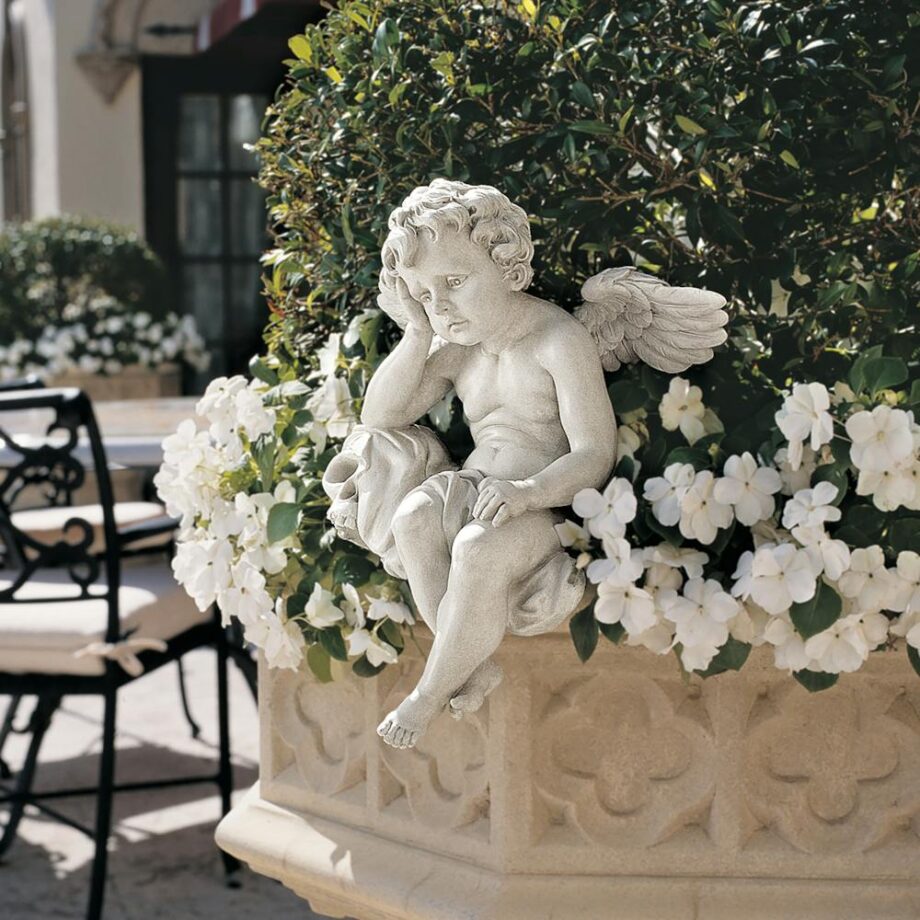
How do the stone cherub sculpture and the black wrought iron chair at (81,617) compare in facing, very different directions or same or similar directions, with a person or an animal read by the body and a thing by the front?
very different directions

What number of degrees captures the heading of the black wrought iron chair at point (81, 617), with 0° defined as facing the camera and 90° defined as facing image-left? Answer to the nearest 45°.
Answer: approximately 225°

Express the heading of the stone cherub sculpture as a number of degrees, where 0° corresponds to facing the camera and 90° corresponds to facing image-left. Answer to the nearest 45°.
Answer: approximately 45°

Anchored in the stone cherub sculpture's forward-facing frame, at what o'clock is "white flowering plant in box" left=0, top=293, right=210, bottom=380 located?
The white flowering plant in box is roughly at 4 o'clock from the stone cherub sculpture.
